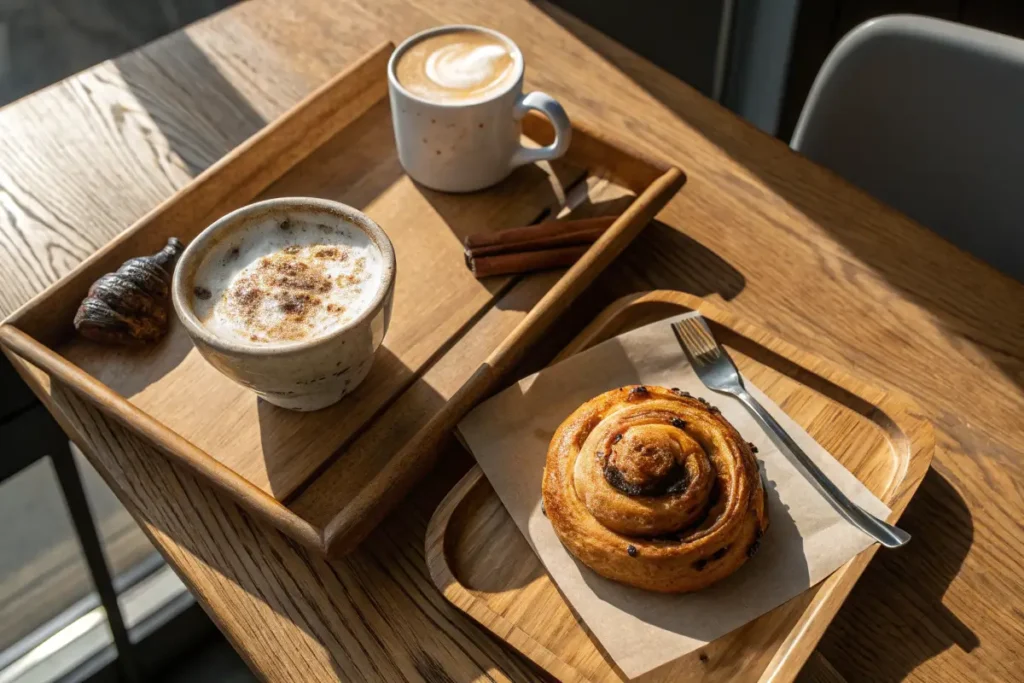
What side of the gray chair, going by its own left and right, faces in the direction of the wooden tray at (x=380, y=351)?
front

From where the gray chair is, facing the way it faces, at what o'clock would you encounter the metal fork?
The metal fork is roughly at 11 o'clock from the gray chair.

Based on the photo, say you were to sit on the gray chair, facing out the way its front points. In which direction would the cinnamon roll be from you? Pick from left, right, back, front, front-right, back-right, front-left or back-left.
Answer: front-left

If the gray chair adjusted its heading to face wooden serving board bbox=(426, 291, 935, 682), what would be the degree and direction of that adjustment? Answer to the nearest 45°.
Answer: approximately 45° to its left

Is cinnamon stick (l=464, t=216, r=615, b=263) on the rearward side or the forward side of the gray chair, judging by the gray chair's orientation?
on the forward side

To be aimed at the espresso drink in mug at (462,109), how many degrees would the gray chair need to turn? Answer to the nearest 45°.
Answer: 0° — it already faces it

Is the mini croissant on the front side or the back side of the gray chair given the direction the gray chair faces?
on the front side

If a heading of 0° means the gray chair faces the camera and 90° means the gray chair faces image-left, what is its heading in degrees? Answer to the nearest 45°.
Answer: approximately 45°

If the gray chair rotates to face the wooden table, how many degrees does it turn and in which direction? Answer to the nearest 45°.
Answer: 0° — it already faces it
